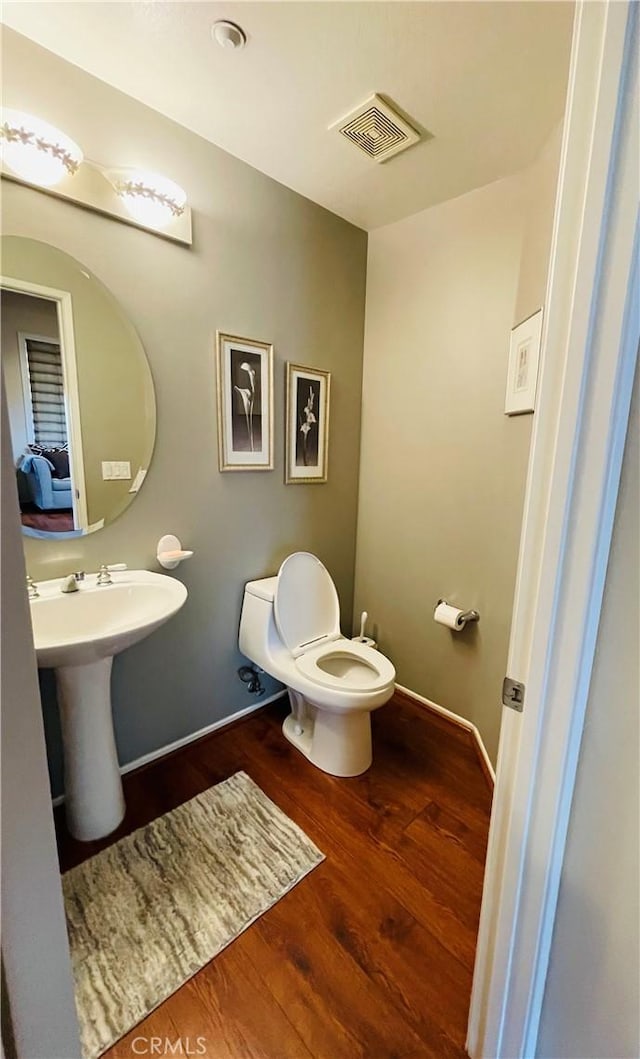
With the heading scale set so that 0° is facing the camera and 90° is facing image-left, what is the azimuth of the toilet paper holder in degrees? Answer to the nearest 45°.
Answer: approximately 45°

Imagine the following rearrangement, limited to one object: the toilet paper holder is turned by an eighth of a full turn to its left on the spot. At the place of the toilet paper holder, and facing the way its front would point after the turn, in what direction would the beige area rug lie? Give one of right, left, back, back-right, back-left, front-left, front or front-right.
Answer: front-right

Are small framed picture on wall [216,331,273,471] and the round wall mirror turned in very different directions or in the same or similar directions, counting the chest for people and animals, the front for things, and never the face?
same or similar directions

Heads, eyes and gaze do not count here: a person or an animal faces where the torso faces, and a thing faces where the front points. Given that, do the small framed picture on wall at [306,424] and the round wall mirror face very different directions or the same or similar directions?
same or similar directions

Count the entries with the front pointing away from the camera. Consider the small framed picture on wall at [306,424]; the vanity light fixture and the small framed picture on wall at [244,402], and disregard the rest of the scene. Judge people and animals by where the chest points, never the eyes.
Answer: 0

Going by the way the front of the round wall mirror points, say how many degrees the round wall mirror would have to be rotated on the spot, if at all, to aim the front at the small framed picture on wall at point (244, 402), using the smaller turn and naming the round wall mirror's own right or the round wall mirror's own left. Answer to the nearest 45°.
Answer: approximately 45° to the round wall mirror's own left

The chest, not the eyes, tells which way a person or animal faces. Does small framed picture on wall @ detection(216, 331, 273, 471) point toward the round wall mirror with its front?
no

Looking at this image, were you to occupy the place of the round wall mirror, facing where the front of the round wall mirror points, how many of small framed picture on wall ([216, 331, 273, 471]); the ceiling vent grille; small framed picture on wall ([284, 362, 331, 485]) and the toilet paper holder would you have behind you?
0

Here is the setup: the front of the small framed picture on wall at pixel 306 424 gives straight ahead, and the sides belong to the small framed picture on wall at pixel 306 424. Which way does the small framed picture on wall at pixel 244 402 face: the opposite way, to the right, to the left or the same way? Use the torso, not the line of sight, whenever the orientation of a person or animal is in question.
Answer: the same way

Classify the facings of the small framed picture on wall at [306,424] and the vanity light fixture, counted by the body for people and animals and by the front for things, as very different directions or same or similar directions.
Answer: same or similar directions

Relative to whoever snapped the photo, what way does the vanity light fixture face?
facing the viewer and to the right of the viewer

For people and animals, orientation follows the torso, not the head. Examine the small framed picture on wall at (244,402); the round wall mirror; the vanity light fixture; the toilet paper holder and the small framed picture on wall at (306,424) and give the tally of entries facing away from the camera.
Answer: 0

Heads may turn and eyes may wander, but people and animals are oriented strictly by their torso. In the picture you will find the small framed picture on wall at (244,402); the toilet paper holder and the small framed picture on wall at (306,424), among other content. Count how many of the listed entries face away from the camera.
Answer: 0

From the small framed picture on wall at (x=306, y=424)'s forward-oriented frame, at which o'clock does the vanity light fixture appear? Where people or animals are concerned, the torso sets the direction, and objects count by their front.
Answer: The vanity light fixture is roughly at 3 o'clock from the small framed picture on wall.

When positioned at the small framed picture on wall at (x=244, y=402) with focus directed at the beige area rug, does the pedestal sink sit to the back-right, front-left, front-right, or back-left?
front-right
